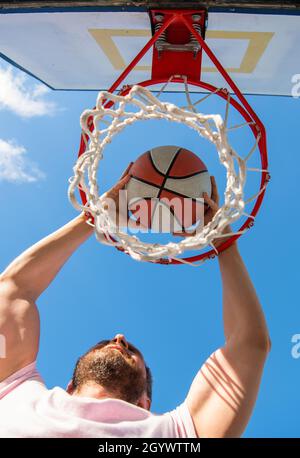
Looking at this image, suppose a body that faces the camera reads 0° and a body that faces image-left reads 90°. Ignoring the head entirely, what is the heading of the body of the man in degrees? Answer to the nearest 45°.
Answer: approximately 0°
